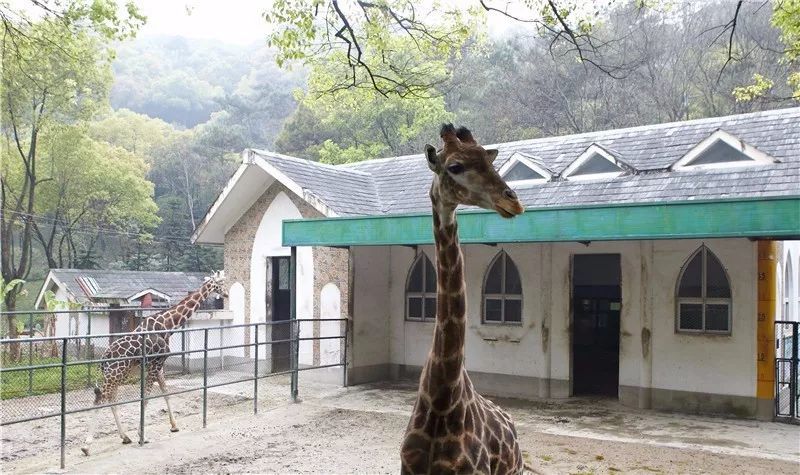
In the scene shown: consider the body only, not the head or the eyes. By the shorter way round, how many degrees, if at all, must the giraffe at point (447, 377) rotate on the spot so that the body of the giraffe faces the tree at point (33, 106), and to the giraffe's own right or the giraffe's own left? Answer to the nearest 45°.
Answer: approximately 90° to the giraffe's own right

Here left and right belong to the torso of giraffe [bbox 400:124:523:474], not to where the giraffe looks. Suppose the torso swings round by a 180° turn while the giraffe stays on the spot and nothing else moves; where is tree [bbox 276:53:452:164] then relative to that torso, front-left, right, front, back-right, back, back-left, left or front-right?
front-left

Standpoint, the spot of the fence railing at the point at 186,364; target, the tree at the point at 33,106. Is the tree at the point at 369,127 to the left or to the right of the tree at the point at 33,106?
right

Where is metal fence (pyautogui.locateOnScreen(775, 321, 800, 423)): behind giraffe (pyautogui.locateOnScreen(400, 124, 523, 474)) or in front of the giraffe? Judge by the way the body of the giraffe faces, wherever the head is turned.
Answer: behind

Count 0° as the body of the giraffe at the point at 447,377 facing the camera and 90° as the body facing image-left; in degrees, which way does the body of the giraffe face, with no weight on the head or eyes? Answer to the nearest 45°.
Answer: approximately 45°

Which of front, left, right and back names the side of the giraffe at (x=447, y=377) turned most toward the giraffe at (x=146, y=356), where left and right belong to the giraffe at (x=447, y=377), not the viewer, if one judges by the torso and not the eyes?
right

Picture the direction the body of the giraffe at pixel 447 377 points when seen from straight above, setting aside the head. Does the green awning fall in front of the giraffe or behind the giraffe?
behind
